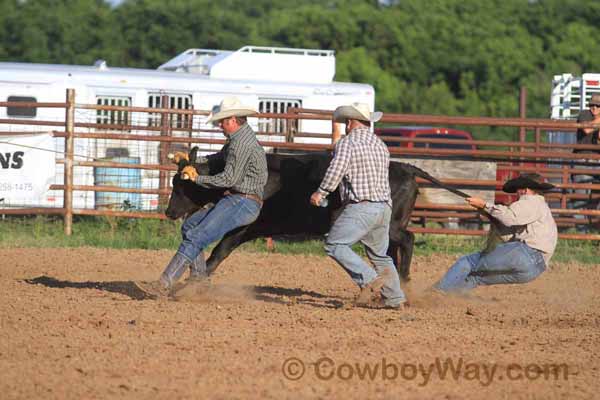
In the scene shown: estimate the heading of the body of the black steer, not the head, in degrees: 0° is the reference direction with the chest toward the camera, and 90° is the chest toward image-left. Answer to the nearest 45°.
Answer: approximately 90°

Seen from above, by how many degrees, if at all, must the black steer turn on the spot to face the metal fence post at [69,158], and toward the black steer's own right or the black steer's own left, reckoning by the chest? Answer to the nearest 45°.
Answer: approximately 45° to the black steer's own right

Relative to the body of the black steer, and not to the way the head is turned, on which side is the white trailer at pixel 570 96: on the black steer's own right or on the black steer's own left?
on the black steer's own right
